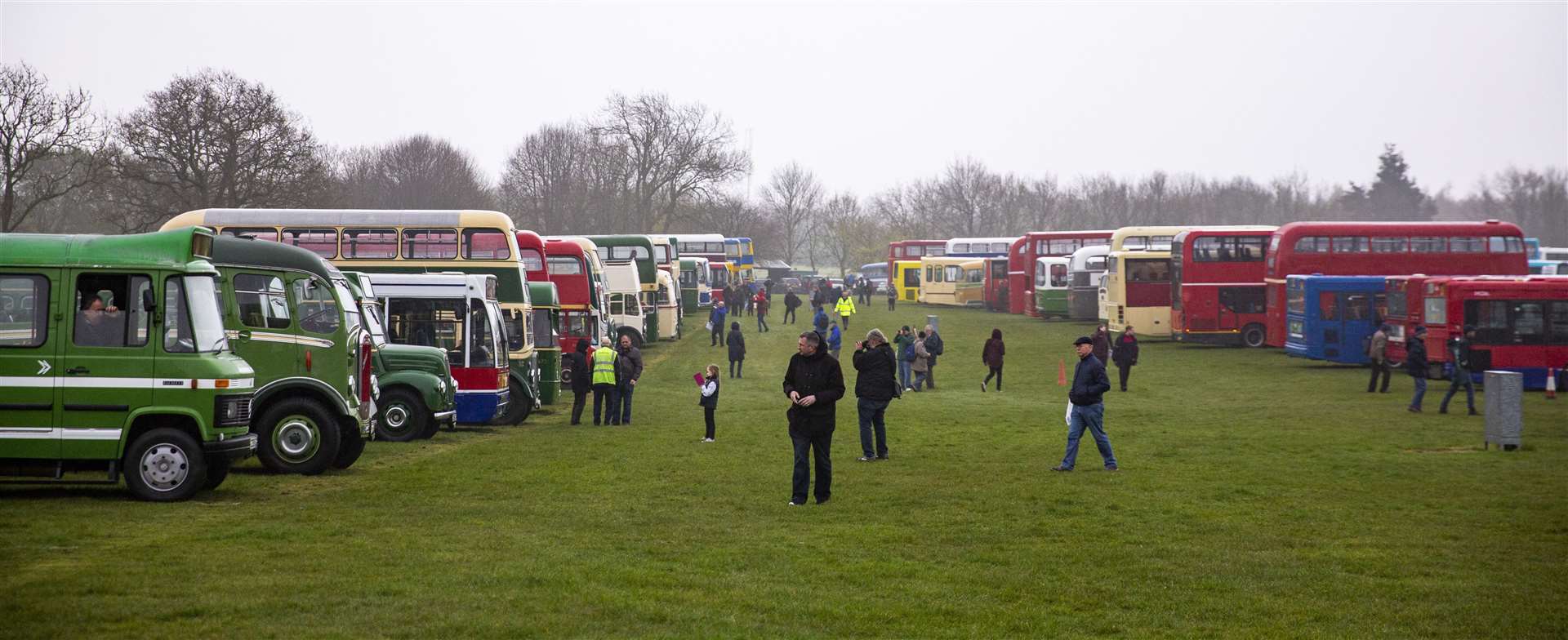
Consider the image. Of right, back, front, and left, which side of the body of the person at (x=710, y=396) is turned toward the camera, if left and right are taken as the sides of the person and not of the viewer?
left

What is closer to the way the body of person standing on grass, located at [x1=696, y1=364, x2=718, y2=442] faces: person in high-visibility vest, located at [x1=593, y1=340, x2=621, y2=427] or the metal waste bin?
the person in high-visibility vest

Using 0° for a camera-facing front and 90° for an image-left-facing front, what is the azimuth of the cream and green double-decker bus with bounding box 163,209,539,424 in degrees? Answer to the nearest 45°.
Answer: approximately 270°

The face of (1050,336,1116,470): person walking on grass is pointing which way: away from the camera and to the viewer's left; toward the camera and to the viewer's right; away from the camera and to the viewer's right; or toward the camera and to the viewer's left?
toward the camera and to the viewer's left
